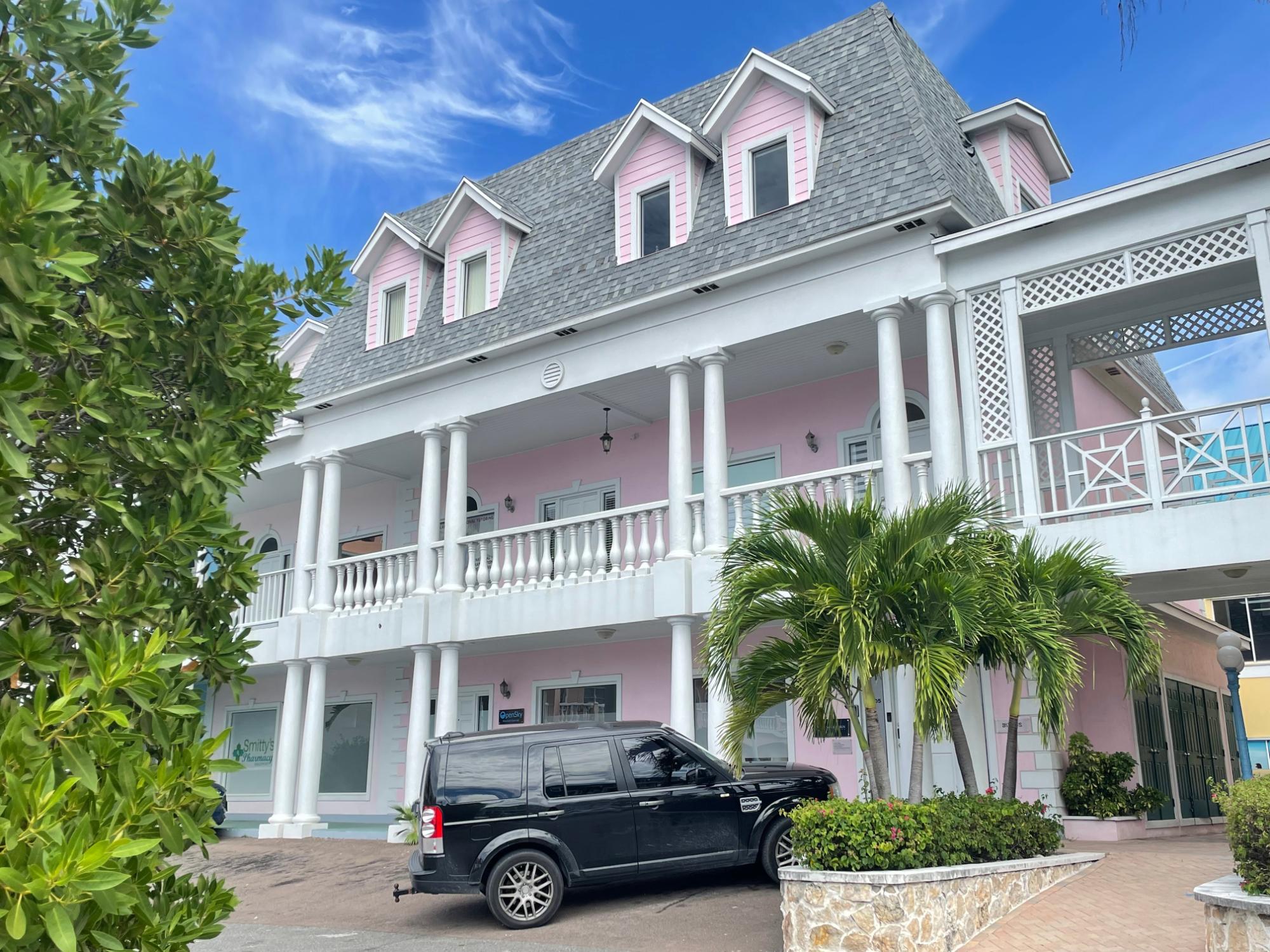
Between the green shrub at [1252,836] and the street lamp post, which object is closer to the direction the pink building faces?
the green shrub

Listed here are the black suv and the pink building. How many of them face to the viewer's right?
1

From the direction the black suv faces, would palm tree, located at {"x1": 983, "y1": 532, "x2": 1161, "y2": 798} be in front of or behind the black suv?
in front

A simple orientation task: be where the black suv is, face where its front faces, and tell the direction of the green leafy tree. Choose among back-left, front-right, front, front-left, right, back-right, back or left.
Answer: right

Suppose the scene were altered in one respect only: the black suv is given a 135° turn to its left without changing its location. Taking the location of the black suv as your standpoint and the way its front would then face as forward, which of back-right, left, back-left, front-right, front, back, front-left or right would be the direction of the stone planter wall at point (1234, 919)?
back

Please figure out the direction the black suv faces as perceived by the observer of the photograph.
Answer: facing to the right of the viewer

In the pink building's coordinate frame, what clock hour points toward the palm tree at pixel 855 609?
The palm tree is roughly at 10 o'clock from the pink building.

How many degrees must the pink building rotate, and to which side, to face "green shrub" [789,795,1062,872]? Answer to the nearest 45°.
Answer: approximately 45° to its left
